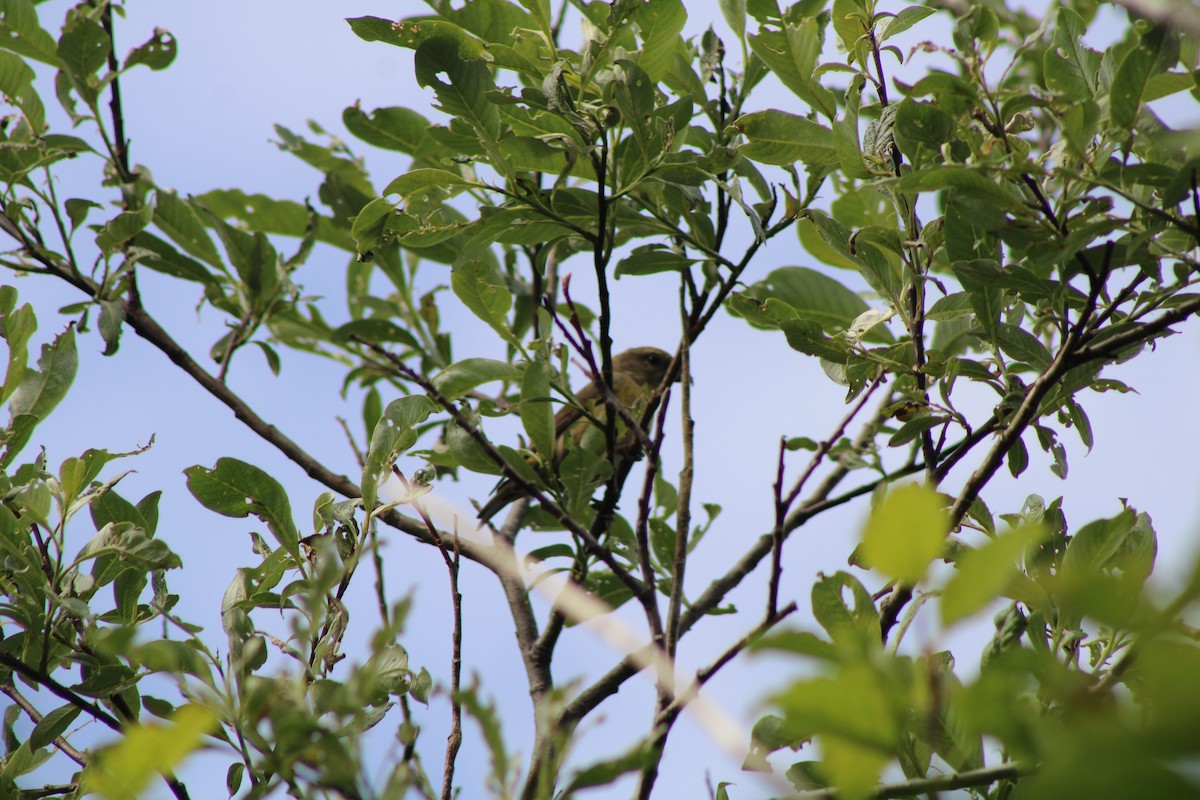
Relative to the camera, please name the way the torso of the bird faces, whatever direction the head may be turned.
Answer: to the viewer's right
